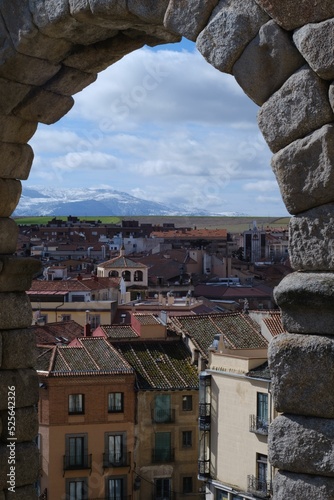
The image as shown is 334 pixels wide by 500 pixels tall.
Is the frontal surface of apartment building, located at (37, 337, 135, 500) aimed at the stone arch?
yes

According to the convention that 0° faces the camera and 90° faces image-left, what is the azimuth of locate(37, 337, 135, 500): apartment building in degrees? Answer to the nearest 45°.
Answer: approximately 0°
